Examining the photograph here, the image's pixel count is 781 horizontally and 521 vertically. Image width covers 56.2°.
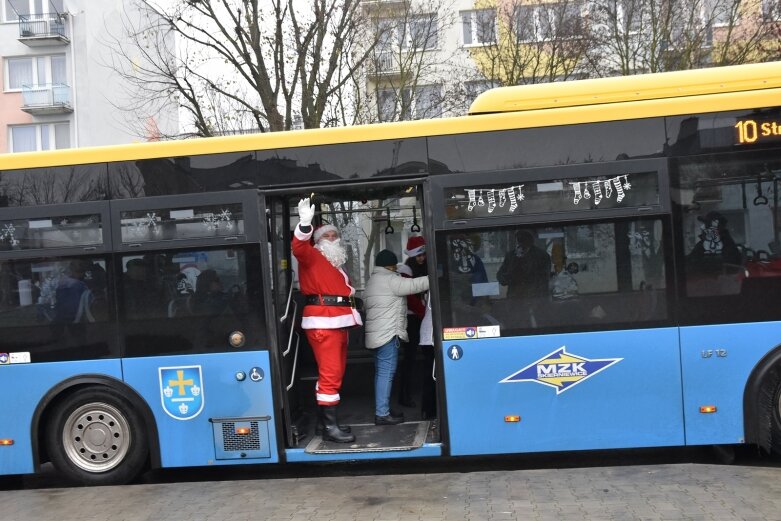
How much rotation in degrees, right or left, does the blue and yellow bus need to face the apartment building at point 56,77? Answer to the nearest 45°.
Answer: approximately 135° to its left

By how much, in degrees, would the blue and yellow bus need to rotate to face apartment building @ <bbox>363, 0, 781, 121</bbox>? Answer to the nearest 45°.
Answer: approximately 90° to its left

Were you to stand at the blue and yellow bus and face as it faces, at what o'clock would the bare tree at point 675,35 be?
The bare tree is roughly at 10 o'clock from the blue and yellow bus.

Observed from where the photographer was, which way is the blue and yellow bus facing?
facing to the right of the viewer

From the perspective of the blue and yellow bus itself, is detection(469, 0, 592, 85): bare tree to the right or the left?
on its left
